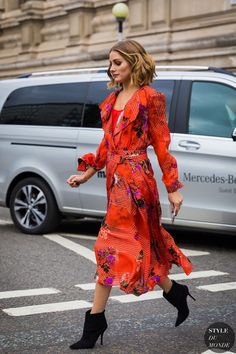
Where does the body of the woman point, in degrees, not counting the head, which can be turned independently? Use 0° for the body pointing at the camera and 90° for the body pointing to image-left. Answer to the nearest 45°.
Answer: approximately 45°

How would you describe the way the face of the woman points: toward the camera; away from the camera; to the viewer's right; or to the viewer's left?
to the viewer's left

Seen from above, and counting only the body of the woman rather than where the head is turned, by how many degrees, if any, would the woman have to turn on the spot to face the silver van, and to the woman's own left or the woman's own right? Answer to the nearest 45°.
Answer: approximately 135° to the woman's own right
